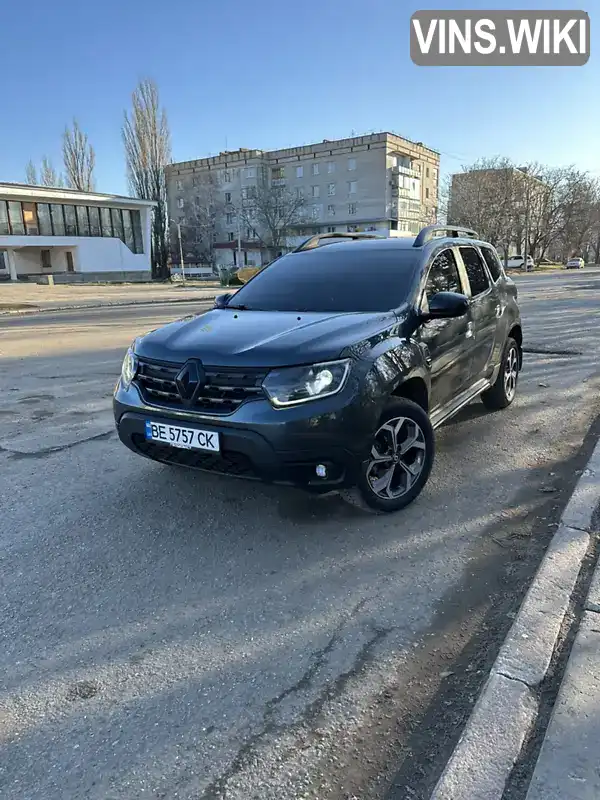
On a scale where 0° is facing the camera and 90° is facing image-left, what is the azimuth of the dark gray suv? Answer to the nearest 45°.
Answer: approximately 45°

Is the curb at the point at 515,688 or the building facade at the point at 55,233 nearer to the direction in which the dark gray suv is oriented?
the curb

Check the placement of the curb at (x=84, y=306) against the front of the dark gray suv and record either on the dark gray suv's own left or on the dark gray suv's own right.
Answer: on the dark gray suv's own right

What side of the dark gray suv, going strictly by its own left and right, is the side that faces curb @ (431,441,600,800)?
left
